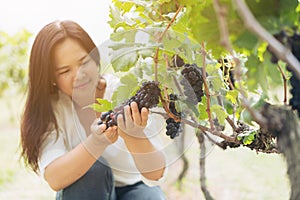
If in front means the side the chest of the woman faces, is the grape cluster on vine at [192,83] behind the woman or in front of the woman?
in front

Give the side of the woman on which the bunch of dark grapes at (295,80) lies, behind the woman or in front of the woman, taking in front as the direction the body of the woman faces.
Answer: in front

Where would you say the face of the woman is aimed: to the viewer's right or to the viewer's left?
to the viewer's right

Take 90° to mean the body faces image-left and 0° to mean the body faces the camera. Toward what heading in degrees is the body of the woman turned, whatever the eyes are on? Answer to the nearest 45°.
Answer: approximately 315°
